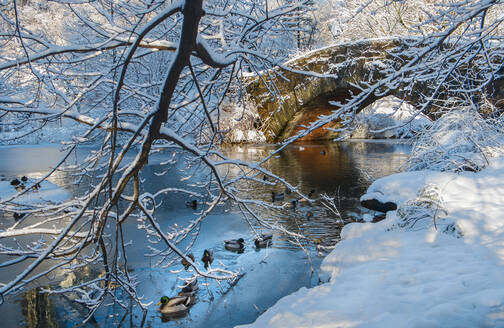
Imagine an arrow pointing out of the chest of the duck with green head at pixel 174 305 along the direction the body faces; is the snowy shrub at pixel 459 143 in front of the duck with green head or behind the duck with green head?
behind

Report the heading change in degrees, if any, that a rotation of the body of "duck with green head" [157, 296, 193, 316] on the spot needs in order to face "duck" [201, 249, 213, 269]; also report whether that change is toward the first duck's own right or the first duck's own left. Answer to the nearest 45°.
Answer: approximately 90° to the first duck's own right

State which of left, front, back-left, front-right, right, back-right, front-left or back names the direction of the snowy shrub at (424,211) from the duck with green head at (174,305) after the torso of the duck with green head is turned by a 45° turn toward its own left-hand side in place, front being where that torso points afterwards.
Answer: back-left

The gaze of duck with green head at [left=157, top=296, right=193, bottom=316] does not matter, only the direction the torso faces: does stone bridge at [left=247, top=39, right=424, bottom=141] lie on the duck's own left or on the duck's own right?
on the duck's own right

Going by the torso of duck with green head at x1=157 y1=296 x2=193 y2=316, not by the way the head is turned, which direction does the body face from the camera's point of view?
to the viewer's left

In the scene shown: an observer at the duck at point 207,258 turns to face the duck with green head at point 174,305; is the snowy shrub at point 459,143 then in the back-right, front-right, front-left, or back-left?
back-left

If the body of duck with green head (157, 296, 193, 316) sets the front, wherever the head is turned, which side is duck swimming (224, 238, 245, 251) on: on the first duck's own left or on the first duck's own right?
on the first duck's own right
